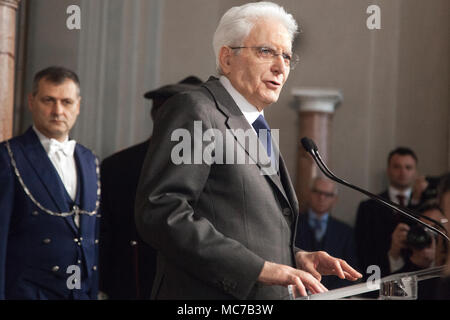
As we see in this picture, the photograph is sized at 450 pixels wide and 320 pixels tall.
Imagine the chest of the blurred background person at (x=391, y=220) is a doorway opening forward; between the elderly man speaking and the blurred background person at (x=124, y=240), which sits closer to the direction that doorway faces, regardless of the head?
the elderly man speaking

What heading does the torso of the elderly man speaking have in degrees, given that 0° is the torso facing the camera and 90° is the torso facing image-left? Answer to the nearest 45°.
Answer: approximately 315°

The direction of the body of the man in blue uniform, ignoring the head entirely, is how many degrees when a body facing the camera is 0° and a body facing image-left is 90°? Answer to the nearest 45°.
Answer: approximately 315°

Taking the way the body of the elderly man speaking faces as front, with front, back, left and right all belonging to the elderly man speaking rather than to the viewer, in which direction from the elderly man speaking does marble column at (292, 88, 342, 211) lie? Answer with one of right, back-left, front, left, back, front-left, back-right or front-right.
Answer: back-left
